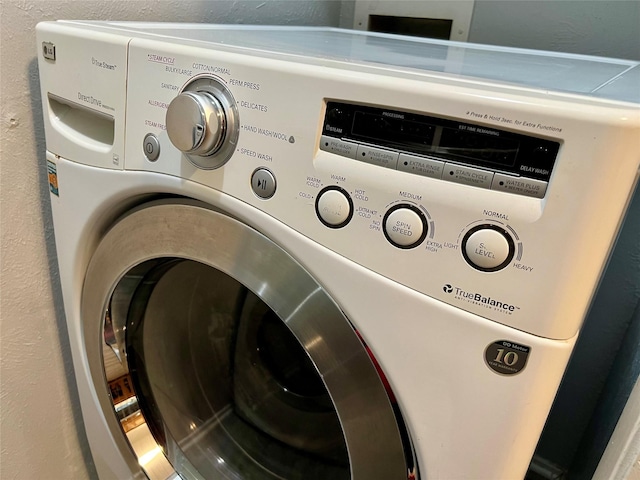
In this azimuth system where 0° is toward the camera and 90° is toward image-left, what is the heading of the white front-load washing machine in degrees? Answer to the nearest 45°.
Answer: approximately 45°
